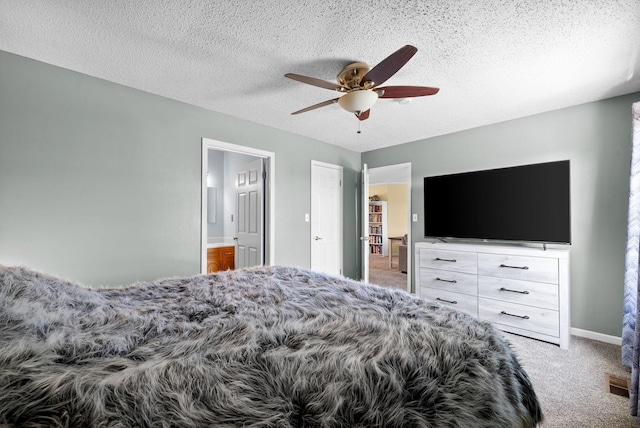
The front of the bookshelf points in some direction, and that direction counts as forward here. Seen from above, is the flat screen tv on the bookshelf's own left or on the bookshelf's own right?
on the bookshelf's own left

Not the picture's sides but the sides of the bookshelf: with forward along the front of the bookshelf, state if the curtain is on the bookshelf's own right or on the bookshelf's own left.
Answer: on the bookshelf's own left

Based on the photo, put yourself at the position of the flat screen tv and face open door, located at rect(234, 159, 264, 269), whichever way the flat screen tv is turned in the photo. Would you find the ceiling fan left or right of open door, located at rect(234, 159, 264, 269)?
left

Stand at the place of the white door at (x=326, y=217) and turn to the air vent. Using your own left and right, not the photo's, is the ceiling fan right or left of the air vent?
right

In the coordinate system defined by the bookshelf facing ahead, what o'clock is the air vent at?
The air vent is roughly at 10 o'clock from the bookshelf.

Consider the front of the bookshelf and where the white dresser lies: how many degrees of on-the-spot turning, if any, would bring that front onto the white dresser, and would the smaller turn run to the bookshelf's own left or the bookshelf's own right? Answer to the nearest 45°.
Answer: approximately 45° to the bookshelf's own left

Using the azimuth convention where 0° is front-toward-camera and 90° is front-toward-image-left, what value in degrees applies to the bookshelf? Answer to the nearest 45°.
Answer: approximately 45°
